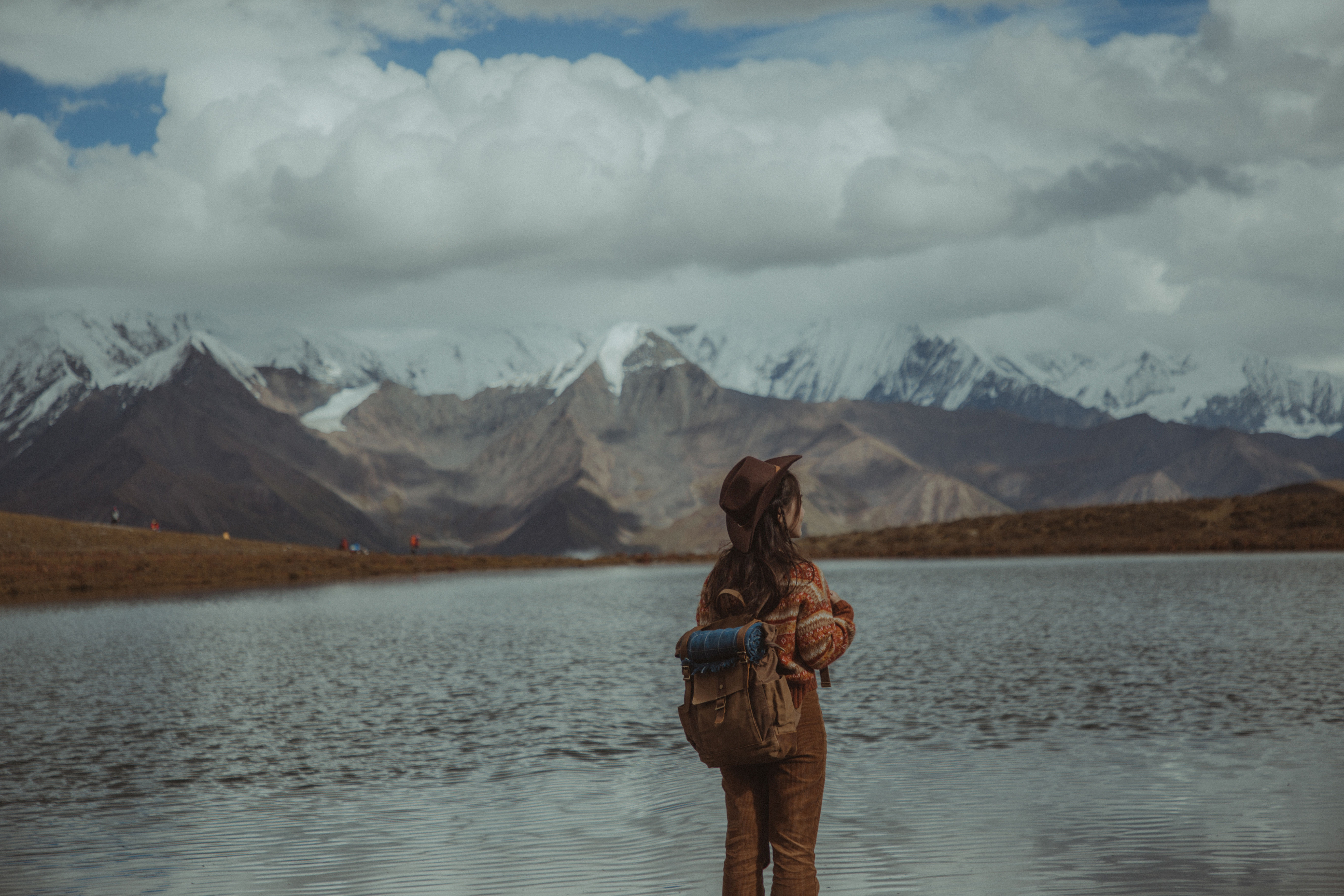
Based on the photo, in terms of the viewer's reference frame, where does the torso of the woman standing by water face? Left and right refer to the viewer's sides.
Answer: facing away from the viewer and to the right of the viewer

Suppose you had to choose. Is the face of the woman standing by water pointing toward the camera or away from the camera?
away from the camera
